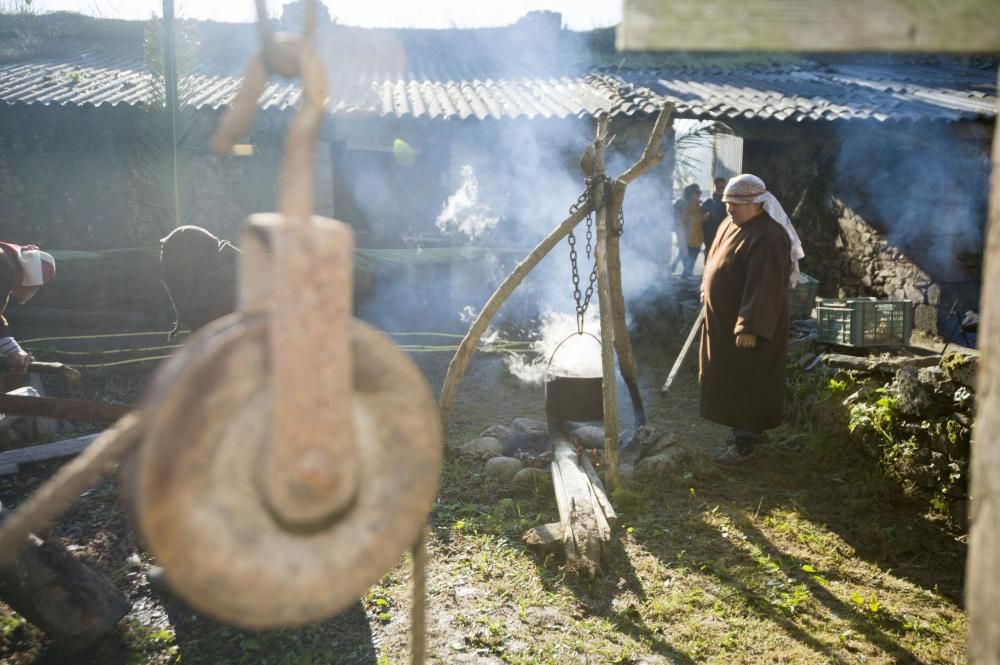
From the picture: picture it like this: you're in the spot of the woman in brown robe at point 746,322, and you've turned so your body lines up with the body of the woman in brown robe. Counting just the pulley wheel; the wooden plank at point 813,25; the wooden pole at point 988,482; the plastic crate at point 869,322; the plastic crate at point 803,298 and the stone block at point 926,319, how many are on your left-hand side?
3

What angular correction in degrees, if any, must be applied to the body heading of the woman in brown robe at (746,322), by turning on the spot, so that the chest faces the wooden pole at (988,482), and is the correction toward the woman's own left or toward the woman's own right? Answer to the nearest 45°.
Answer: approximately 90° to the woman's own left

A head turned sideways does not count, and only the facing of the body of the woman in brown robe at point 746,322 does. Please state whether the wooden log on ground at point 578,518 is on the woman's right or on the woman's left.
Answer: on the woman's left

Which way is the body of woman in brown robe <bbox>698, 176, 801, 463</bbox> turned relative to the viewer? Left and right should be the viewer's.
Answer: facing to the left of the viewer

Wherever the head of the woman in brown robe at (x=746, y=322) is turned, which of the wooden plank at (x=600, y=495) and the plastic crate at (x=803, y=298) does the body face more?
the wooden plank

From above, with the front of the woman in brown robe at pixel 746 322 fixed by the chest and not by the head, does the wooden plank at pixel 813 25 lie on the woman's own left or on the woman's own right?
on the woman's own left

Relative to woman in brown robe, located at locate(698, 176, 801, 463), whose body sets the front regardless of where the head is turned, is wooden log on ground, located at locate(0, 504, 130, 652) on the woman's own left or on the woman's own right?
on the woman's own left
